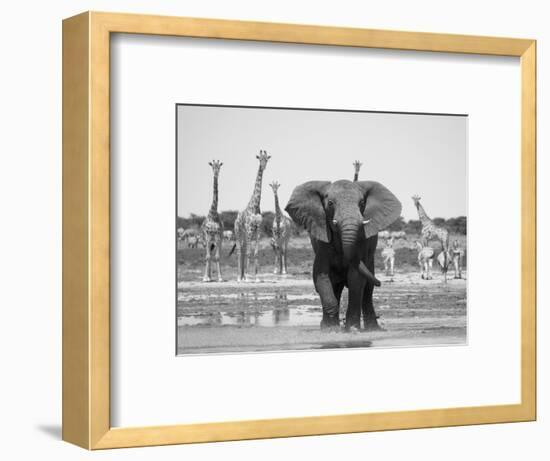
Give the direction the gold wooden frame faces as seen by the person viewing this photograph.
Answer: facing the viewer and to the right of the viewer
